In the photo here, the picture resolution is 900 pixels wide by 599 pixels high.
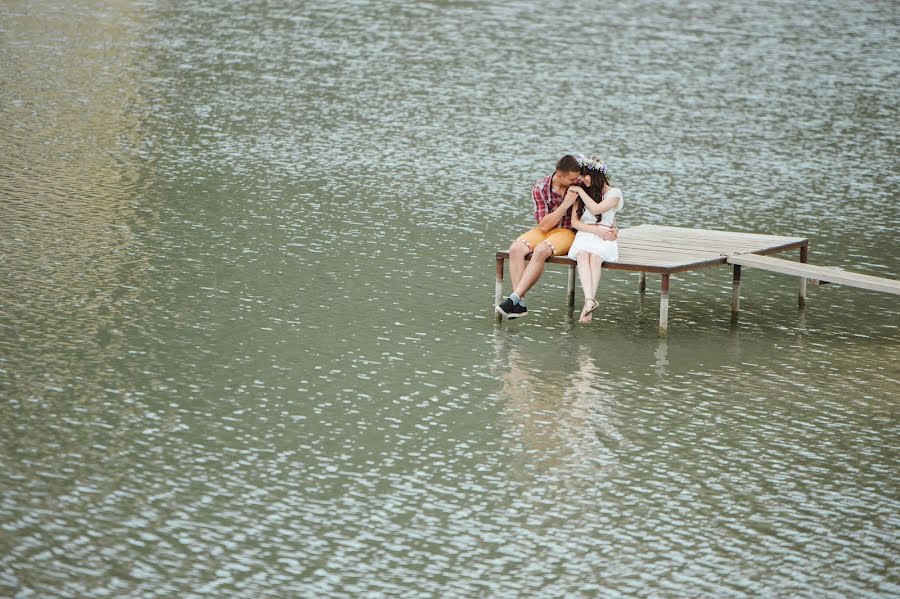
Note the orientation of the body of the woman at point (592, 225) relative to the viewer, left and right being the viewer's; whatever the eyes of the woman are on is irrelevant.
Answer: facing the viewer and to the left of the viewer
